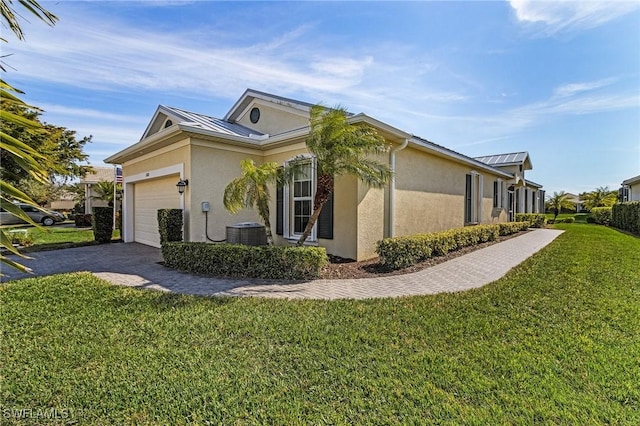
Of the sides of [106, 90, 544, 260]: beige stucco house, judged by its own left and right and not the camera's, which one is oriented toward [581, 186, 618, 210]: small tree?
back

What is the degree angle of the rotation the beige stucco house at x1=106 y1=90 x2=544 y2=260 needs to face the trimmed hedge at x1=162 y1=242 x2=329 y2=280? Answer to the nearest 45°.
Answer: approximately 45° to its left

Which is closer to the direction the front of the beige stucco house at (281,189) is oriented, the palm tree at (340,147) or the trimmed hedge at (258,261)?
the trimmed hedge

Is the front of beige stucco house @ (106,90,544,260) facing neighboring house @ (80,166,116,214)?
no

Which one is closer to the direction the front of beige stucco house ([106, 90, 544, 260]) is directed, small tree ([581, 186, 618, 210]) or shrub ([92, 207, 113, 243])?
the shrub

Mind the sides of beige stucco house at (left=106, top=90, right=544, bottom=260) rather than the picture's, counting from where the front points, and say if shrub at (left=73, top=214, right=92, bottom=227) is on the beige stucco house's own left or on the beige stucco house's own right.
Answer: on the beige stucco house's own right

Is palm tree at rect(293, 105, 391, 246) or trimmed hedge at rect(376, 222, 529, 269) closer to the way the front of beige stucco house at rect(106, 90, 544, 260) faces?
the palm tree

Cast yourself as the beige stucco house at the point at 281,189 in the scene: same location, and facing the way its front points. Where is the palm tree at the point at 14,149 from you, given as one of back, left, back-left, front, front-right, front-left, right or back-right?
front-left

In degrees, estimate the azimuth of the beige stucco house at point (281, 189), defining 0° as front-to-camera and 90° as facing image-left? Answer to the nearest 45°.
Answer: approximately 45°

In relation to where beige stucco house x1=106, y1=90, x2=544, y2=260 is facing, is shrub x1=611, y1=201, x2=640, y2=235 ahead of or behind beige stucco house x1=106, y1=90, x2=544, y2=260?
behind

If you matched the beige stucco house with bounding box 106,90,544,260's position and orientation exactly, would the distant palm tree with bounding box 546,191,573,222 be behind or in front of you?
behind

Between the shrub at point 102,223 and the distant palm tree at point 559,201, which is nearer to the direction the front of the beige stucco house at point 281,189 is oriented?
the shrub

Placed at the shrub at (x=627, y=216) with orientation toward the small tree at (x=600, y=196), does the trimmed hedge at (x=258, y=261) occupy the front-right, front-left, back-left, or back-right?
back-left

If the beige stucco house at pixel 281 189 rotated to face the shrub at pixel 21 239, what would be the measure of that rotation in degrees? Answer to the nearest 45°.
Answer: approximately 45° to its right

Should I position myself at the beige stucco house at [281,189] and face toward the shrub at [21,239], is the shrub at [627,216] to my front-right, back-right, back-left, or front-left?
back-right

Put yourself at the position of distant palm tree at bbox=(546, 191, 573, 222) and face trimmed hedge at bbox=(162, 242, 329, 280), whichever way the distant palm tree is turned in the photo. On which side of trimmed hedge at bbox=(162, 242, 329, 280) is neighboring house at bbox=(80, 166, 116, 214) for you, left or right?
right
